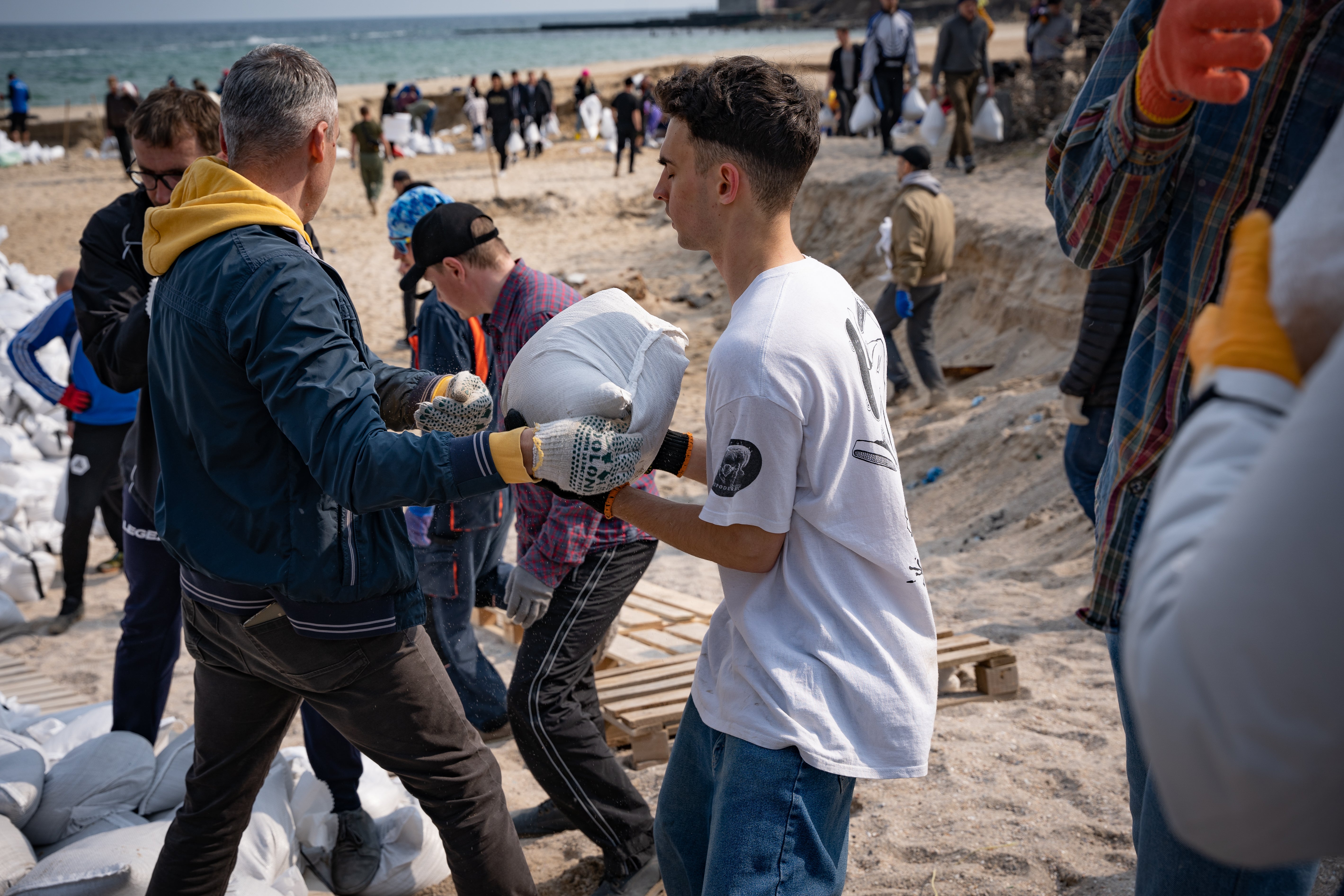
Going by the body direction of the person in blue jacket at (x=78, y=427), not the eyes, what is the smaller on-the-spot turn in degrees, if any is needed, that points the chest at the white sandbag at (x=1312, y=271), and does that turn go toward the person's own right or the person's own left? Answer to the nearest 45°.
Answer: approximately 45° to the person's own left

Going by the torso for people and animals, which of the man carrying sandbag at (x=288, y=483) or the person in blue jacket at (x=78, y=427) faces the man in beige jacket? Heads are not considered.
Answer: the man carrying sandbag

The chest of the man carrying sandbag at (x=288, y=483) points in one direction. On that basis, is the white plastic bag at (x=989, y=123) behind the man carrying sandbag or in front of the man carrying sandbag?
in front

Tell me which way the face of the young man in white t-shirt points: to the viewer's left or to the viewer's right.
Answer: to the viewer's left

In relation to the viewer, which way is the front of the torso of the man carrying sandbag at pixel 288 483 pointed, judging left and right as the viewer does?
facing away from the viewer and to the right of the viewer

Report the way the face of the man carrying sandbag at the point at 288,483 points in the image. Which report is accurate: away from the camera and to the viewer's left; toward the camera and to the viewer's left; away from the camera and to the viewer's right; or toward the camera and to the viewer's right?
away from the camera and to the viewer's right

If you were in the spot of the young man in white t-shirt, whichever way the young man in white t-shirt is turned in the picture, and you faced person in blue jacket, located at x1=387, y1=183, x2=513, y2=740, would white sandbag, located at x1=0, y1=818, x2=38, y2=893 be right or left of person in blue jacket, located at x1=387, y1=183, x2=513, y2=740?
left

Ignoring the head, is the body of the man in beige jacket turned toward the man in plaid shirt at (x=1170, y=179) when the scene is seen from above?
no

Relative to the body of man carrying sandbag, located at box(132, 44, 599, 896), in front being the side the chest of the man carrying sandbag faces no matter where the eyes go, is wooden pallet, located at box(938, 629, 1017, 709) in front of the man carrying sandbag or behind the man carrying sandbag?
in front
